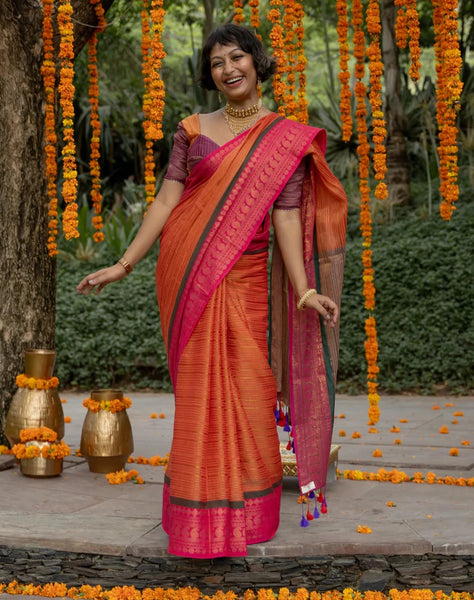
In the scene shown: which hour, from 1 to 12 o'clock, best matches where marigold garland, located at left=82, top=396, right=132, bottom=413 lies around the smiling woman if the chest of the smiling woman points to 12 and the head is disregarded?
The marigold garland is roughly at 5 o'clock from the smiling woman.

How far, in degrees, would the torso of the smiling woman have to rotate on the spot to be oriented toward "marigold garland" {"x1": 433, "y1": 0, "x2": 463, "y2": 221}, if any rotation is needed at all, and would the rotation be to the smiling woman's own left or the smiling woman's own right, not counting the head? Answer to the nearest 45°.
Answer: approximately 135° to the smiling woman's own left

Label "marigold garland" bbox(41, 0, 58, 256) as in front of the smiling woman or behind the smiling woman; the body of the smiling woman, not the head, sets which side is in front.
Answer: behind

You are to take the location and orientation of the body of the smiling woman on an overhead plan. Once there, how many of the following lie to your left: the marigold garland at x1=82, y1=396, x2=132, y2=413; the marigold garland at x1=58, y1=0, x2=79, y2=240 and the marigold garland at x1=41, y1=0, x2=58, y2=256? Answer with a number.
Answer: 0

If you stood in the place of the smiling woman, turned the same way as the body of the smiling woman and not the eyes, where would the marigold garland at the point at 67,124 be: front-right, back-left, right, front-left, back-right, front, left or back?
back-right

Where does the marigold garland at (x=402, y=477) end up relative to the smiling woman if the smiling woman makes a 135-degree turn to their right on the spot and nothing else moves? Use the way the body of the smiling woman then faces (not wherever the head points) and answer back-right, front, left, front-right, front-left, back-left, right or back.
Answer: right

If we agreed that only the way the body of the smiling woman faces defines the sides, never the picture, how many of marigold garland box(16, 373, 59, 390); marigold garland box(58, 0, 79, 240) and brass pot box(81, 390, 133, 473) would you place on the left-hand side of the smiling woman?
0

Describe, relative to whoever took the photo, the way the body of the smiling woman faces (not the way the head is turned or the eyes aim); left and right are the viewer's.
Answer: facing the viewer

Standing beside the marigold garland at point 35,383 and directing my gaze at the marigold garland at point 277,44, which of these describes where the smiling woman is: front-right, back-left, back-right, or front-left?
front-right

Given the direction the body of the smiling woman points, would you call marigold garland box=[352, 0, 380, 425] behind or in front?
behind
